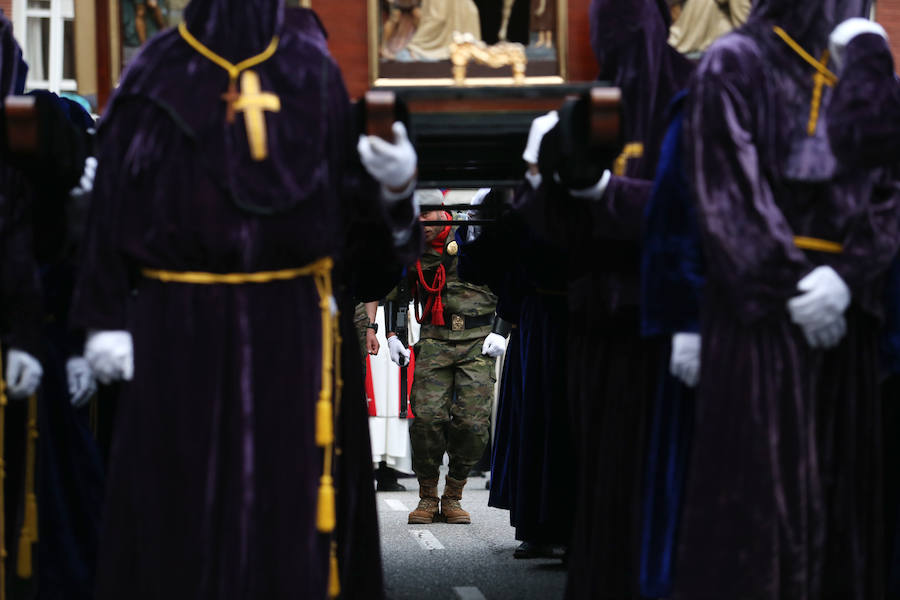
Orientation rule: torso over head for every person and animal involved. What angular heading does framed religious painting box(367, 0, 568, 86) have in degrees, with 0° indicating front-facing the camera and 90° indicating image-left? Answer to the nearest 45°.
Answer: approximately 0°

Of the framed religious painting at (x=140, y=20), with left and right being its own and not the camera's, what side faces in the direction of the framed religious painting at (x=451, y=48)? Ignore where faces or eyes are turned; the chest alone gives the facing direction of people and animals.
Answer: left

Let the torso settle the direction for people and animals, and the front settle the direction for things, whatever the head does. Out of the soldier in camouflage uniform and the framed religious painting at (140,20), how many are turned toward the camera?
2

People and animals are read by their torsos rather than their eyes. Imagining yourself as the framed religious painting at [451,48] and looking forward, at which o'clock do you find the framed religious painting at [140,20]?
the framed religious painting at [140,20] is roughly at 3 o'clock from the framed religious painting at [451,48].
